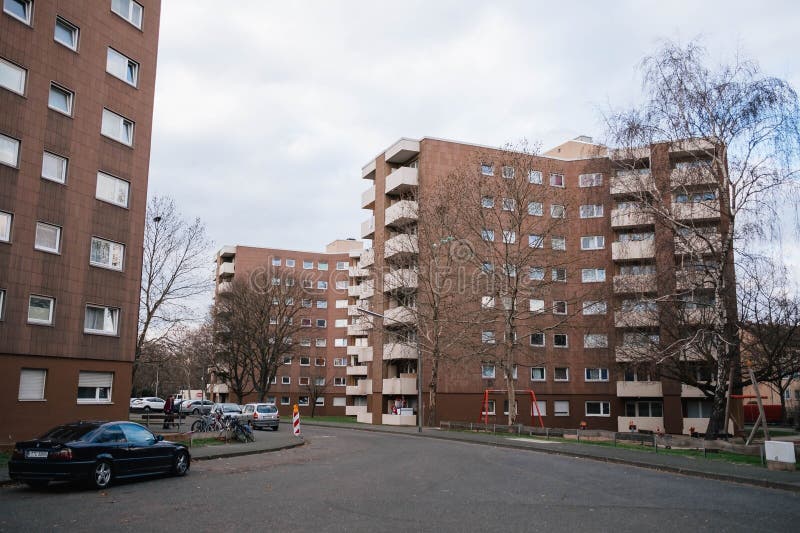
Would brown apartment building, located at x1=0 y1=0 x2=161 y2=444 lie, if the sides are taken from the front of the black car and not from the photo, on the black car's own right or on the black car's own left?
on the black car's own left

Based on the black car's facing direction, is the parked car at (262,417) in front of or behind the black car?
in front

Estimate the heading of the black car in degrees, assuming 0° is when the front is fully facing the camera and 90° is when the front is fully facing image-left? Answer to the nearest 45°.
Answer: approximately 225°
